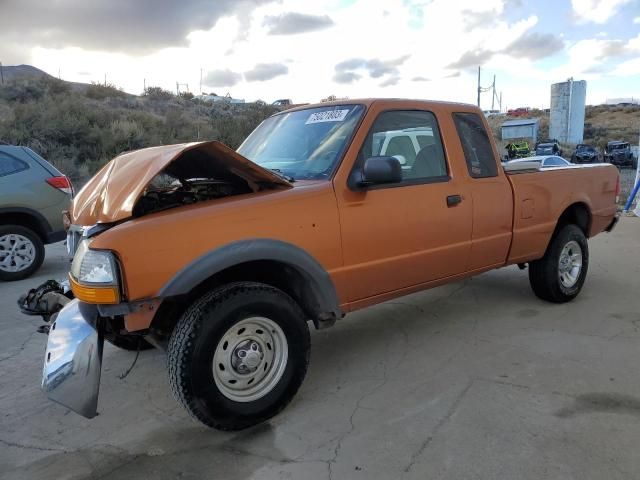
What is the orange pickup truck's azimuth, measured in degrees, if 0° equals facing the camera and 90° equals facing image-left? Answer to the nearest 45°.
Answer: approximately 45°

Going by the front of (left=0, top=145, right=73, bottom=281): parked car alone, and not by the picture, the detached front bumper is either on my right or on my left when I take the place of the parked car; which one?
on my left

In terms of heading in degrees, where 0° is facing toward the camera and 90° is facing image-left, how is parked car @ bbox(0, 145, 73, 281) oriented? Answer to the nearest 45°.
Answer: approximately 90°

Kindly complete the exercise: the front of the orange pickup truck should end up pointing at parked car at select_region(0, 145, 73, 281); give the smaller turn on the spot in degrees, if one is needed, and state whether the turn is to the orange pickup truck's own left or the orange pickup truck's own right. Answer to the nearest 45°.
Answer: approximately 90° to the orange pickup truck's own right

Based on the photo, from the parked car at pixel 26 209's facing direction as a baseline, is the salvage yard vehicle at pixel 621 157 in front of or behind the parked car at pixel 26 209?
behind

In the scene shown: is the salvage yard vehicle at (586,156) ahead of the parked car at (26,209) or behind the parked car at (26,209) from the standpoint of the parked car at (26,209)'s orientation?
behind
